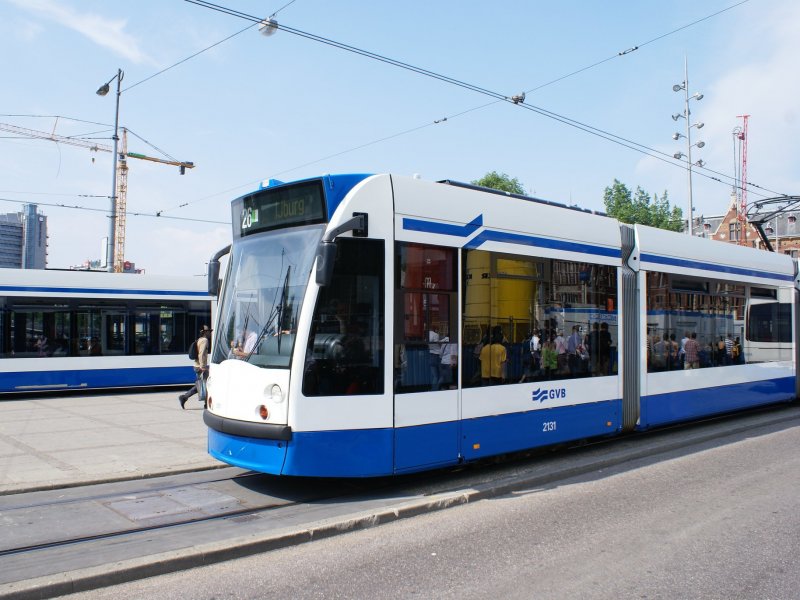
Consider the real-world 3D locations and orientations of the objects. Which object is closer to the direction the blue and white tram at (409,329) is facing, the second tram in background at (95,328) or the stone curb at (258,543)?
the stone curb

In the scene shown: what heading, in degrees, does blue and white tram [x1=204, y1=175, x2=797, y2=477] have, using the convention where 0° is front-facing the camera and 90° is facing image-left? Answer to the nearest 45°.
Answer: approximately 45°

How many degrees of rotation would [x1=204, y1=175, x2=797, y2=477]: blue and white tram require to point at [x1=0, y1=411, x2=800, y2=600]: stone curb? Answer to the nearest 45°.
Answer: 0° — it already faces it

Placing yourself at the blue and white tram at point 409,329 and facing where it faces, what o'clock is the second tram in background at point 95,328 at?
The second tram in background is roughly at 3 o'clock from the blue and white tram.
